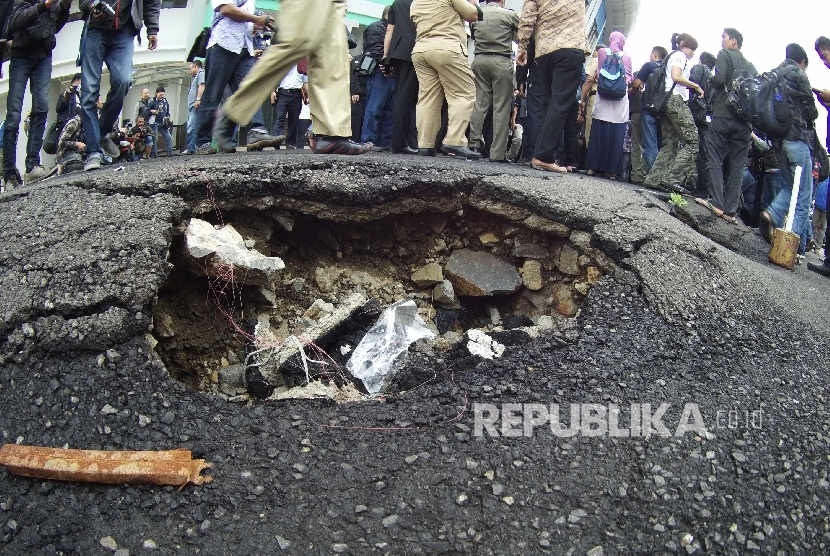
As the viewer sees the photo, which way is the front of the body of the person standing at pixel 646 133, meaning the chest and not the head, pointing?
to the viewer's left

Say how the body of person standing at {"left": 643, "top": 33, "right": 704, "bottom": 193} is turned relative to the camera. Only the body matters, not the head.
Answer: to the viewer's right

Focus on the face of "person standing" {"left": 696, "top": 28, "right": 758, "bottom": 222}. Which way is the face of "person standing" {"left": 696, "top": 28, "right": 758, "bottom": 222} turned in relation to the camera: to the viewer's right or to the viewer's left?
to the viewer's left

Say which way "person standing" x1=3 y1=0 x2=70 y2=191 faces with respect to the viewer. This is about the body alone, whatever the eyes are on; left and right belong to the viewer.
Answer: facing the viewer and to the right of the viewer
